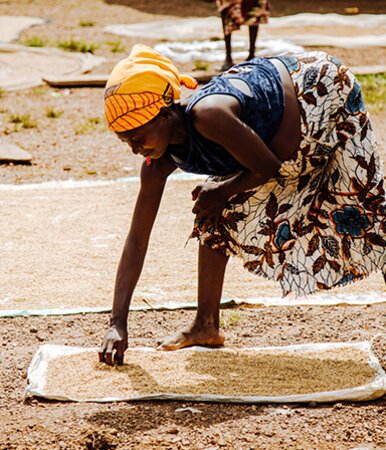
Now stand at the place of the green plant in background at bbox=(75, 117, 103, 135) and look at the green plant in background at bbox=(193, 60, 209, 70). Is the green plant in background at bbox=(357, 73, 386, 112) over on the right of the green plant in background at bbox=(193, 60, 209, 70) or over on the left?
right

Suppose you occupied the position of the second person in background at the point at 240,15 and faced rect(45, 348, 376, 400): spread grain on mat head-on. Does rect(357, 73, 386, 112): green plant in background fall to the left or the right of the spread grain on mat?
left
